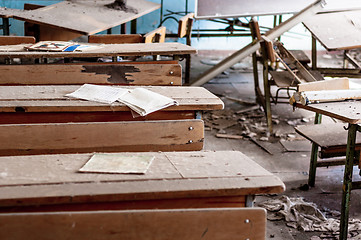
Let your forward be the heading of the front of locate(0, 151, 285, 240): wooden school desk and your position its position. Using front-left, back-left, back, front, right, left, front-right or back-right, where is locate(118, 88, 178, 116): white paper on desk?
back

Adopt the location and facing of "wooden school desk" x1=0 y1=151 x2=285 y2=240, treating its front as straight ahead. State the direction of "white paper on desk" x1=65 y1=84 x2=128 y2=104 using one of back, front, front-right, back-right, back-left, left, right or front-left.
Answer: back

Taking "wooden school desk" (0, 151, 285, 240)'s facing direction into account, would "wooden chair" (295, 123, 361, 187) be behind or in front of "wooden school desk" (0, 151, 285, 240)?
behind

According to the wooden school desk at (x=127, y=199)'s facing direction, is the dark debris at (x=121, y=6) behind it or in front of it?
behind

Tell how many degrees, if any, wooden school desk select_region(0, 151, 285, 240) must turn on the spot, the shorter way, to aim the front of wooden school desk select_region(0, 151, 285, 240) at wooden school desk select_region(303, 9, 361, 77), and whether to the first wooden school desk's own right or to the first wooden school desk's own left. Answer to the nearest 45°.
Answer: approximately 135° to the first wooden school desk's own left

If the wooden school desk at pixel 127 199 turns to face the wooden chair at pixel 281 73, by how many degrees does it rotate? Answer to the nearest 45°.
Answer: approximately 180°

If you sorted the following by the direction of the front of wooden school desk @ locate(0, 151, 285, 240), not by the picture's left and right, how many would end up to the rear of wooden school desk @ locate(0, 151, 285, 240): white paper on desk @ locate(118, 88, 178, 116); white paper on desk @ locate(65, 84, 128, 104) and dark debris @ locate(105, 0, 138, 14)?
3

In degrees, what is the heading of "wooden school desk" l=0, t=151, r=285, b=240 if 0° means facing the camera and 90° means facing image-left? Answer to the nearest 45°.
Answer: approximately 0°
